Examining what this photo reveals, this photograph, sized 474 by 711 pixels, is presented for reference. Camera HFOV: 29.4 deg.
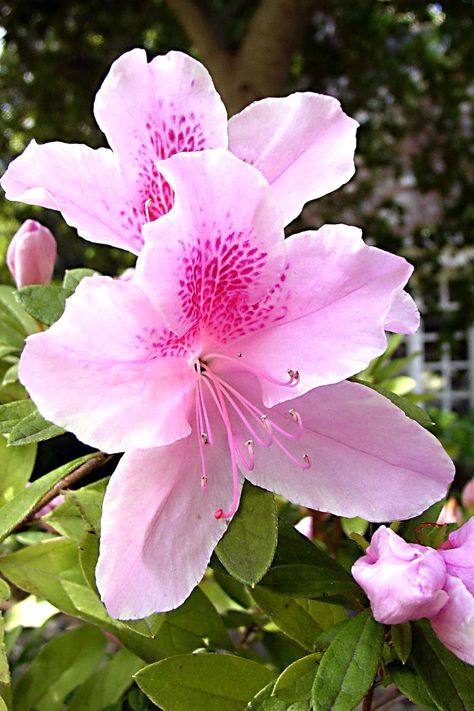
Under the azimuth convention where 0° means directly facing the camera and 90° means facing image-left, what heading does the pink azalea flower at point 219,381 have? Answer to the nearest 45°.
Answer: approximately 0°
